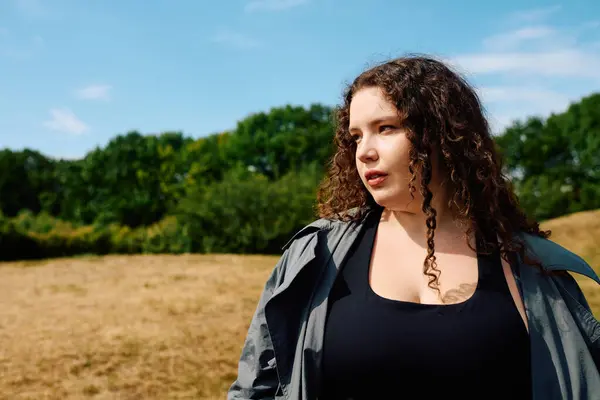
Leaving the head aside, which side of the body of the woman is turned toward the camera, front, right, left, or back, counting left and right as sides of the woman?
front
